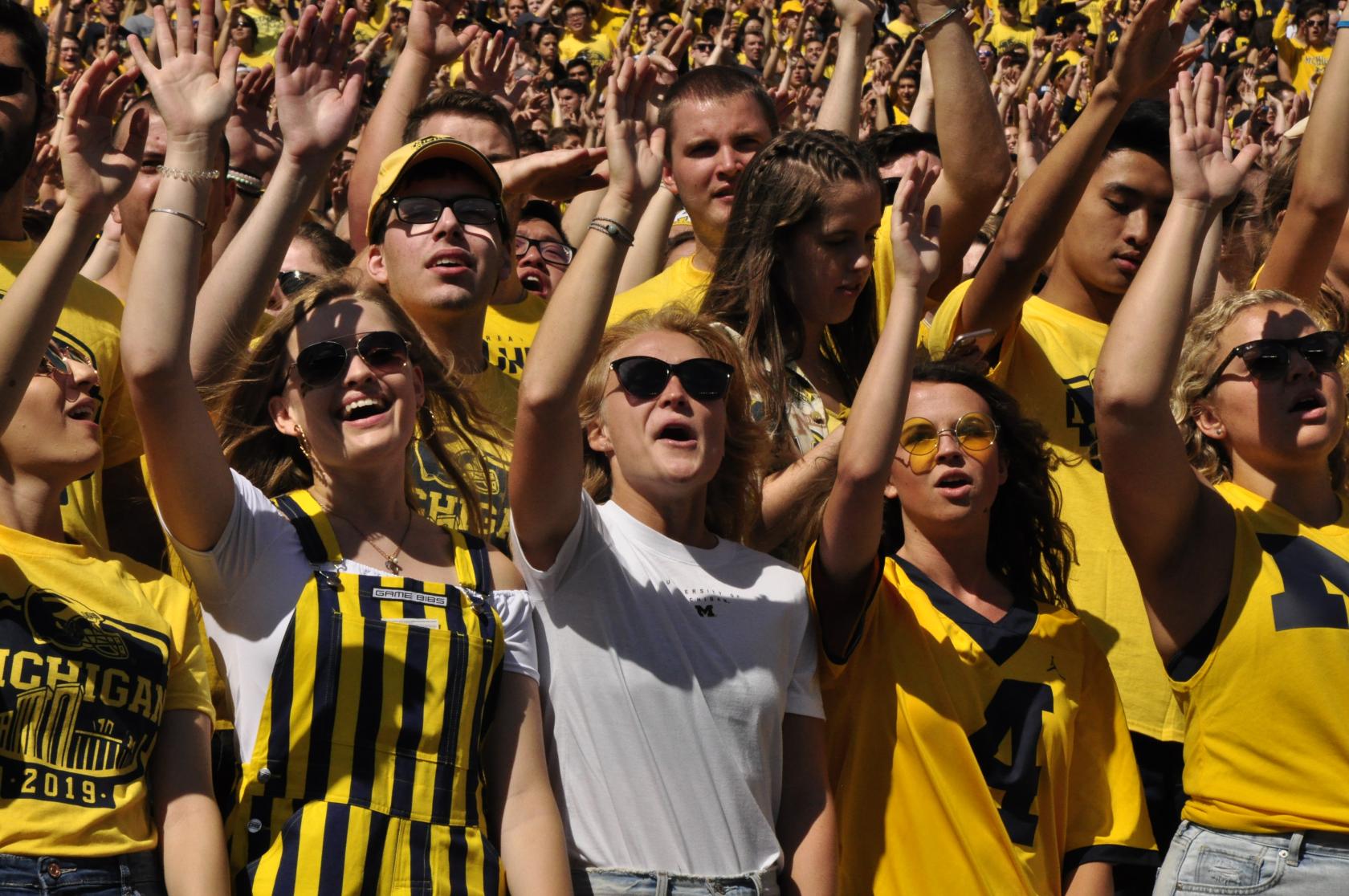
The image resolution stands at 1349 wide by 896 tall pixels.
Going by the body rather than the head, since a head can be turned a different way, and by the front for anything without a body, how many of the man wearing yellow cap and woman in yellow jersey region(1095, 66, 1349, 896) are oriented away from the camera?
0

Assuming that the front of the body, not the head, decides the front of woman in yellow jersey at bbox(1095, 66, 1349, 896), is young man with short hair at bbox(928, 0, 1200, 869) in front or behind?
behind

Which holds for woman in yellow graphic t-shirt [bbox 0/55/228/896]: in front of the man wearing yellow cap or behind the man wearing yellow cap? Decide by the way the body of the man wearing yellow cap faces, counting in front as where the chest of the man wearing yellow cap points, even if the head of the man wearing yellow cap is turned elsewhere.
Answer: in front

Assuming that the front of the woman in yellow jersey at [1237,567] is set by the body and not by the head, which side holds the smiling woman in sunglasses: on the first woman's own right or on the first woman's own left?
on the first woman's own right

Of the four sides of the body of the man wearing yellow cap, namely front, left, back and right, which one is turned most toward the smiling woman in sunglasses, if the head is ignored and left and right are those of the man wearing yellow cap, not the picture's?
front

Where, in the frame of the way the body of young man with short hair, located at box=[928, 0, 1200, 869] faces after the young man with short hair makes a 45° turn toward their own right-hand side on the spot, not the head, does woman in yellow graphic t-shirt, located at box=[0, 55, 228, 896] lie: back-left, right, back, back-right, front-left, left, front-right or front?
front-right

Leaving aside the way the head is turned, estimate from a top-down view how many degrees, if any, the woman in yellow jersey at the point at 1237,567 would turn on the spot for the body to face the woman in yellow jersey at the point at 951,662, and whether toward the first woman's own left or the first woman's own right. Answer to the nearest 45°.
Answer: approximately 135° to the first woman's own right

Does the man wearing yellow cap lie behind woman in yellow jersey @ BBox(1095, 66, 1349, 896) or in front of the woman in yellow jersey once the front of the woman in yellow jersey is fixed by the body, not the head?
behind

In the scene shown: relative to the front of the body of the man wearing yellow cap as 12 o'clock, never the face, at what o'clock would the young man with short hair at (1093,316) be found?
The young man with short hair is roughly at 9 o'clock from the man wearing yellow cap.

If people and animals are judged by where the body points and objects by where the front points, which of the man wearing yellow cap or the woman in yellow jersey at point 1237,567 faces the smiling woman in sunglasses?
the man wearing yellow cap
